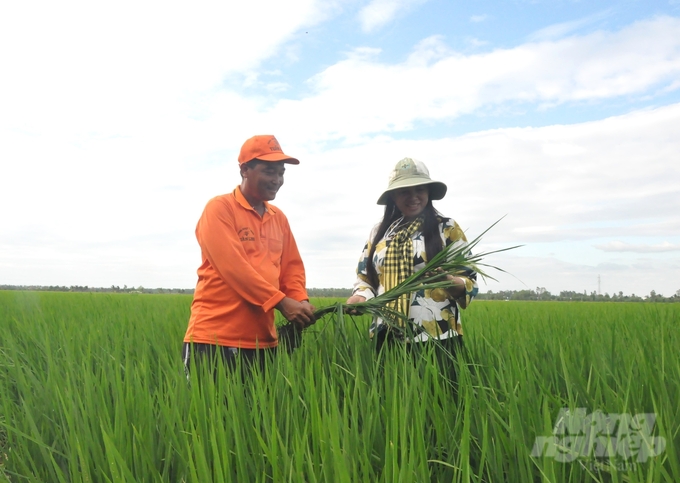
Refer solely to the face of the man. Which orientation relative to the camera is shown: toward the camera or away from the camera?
toward the camera

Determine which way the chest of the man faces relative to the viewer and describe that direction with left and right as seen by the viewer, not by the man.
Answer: facing the viewer and to the right of the viewer

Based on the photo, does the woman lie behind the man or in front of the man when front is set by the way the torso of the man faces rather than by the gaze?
in front
